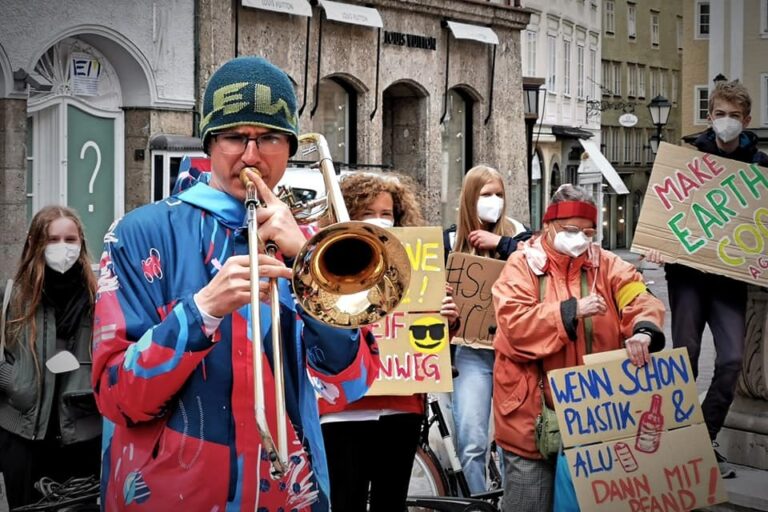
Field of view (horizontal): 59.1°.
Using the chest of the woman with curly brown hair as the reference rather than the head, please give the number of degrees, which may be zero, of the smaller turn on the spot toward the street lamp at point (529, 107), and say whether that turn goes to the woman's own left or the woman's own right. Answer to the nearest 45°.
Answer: approximately 180°

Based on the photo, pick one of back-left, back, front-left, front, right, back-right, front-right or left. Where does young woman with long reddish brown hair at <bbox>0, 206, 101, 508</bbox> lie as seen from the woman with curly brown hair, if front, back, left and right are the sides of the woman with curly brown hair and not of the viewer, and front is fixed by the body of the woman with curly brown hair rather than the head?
right

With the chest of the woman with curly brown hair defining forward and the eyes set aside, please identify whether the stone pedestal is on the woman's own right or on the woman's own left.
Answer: on the woman's own left

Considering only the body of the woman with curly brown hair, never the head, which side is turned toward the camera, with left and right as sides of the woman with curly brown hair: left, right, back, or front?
front

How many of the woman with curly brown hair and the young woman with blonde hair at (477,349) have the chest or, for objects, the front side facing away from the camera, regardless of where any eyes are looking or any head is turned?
0

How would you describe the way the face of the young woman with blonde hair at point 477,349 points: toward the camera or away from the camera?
toward the camera

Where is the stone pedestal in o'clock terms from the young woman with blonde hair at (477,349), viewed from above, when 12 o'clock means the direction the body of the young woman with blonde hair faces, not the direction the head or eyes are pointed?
The stone pedestal is roughly at 10 o'clock from the young woman with blonde hair.

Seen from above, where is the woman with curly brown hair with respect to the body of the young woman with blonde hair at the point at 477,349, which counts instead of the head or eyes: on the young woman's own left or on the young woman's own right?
on the young woman's own right

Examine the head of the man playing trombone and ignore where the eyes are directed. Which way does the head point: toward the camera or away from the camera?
toward the camera

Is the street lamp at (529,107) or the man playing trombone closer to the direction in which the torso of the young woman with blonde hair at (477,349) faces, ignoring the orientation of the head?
the man playing trombone

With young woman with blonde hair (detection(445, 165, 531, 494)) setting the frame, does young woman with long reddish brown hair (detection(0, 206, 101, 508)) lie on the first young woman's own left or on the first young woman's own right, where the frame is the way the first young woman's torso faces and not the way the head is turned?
on the first young woman's own right

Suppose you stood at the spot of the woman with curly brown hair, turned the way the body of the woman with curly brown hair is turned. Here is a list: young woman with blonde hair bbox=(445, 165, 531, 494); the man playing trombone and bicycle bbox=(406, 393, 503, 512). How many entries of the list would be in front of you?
1

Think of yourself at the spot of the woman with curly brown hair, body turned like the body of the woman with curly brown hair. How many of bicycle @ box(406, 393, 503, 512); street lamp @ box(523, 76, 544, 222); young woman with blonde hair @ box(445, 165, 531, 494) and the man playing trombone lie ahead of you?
1

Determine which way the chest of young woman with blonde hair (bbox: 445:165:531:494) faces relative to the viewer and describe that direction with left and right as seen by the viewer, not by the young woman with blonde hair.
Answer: facing the viewer and to the right of the viewer
